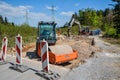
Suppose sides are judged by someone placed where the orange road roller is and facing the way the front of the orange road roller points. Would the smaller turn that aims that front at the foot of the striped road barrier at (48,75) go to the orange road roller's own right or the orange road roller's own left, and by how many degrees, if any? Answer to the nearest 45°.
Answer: approximately 45° to the orange road roller's own right

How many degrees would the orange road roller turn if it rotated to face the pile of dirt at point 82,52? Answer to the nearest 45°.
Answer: approximately 90° to its left

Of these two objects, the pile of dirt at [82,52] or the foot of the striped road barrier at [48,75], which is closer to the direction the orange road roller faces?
the foot of the striped road barrier

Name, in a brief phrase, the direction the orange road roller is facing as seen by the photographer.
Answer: facing the viewer and to the right of the viewer

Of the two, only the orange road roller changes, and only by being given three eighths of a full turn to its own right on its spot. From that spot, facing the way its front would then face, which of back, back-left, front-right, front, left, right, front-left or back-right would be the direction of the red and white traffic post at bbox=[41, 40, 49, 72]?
left
